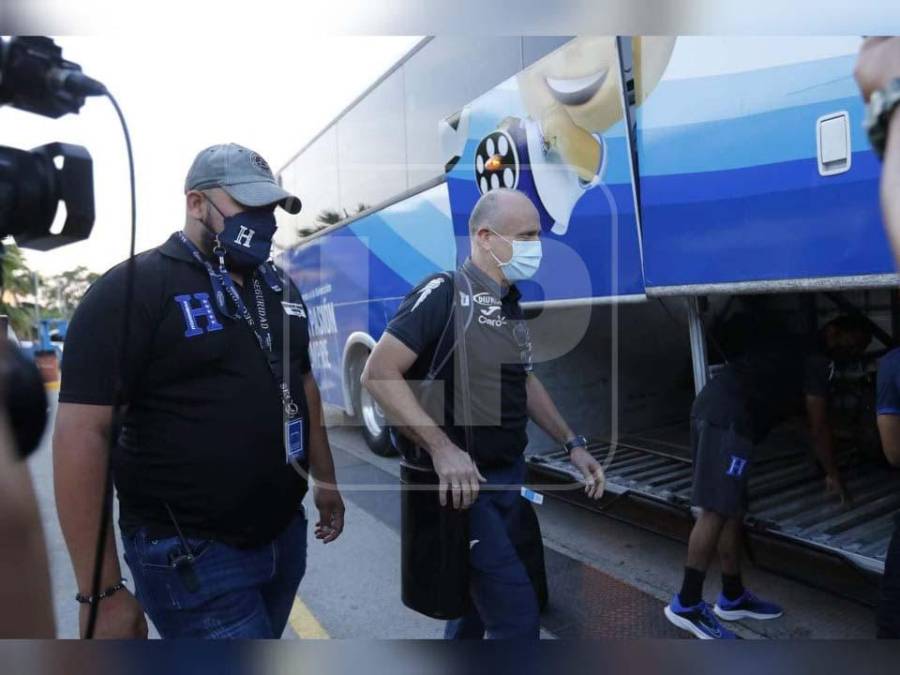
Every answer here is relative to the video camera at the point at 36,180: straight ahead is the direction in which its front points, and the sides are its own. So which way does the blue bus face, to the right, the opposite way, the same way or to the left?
to the left

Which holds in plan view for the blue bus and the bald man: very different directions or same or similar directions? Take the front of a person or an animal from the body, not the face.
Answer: very different directions

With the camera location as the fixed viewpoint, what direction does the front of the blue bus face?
facing away from the viewer and to the left of the viewer

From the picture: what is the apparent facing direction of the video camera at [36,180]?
to the viewer's right

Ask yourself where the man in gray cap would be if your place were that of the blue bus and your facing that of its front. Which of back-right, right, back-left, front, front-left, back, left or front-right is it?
left

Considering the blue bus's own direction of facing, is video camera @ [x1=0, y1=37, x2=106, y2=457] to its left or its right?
on its left
